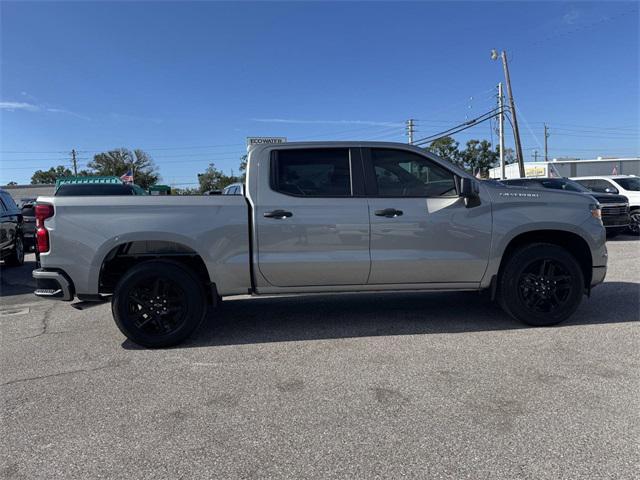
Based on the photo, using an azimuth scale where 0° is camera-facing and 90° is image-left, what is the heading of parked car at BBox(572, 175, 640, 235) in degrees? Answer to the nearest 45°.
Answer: approximately 315°

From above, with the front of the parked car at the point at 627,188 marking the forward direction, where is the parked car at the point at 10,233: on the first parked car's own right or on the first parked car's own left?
on the first parked car's own right

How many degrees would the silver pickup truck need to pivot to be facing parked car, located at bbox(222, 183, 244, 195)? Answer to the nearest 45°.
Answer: approximately 135° to its left

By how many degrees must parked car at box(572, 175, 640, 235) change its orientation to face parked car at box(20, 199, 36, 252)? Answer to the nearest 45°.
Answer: approximately 90° to its right

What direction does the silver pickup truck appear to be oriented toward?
to the viewer's right

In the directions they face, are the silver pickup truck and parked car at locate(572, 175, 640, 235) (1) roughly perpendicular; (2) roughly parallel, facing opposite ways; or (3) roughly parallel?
roughly perpendicular

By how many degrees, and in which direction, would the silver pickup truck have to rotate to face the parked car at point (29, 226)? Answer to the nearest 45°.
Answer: approximately 135° to its left

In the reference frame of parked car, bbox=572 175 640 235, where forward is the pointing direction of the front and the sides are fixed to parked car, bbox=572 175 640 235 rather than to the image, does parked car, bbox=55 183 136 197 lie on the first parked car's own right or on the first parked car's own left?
on the first parked car's own right

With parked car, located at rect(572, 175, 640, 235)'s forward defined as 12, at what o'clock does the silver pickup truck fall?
The silver pickup truck is roughly at 2 o'clock from the parked car.
